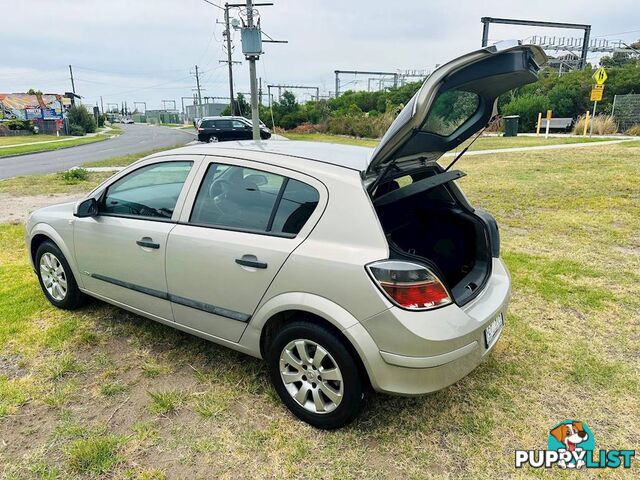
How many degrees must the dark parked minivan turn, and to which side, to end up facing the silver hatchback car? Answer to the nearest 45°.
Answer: approximately 90° to its right

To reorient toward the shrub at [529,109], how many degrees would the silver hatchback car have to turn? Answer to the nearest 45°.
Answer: approximately 90° to its right

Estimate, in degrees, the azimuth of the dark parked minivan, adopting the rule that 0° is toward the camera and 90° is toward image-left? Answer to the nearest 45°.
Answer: approximately 270°

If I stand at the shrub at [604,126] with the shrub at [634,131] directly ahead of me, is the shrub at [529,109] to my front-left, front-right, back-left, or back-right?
back-left

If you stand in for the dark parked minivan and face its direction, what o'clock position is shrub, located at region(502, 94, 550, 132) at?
The shrub is roughly at 12 o'clock from the dark parked minivan.

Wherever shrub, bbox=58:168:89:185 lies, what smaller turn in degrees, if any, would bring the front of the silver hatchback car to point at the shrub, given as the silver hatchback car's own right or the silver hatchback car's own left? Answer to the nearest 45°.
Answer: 0° — it already faces it

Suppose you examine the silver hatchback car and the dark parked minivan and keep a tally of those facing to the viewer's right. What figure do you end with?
1

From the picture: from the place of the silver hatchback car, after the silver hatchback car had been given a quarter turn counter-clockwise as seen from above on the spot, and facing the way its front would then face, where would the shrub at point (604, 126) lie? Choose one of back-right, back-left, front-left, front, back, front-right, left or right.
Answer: back

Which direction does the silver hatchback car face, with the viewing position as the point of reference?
facing away from the viewer and to the left of the viewer

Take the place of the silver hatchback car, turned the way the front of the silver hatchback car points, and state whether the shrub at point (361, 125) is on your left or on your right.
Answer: on your right
